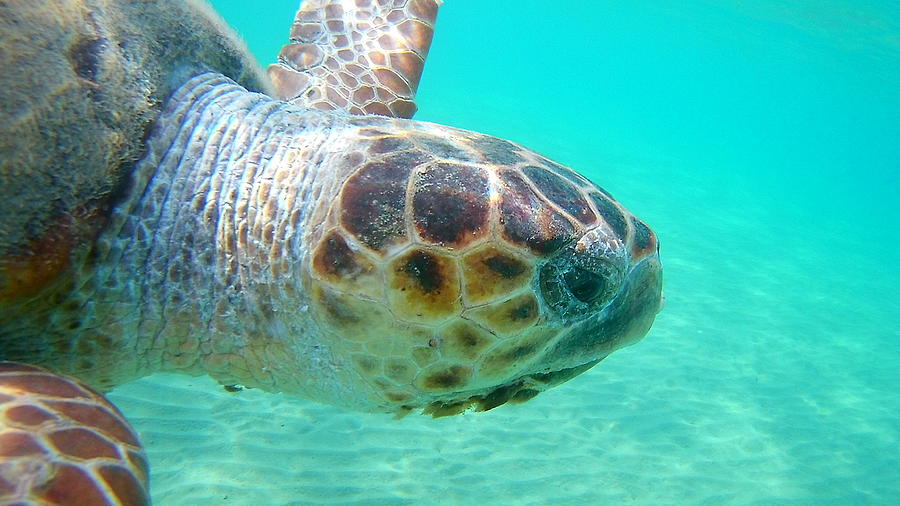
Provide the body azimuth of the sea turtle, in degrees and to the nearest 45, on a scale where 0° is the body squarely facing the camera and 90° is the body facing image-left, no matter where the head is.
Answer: approximately 270°
